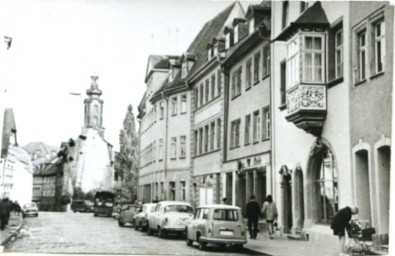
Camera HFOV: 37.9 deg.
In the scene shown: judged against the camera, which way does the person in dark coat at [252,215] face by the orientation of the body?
away from the camera

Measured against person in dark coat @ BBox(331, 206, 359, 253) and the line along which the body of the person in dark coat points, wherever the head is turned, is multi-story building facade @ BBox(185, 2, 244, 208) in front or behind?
behind

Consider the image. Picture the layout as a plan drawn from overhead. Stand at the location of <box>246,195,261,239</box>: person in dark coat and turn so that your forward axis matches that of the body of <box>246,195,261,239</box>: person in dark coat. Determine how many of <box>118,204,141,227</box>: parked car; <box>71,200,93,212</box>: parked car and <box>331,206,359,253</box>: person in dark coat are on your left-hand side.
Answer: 2

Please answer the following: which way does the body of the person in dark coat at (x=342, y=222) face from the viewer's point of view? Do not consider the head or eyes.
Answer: to the viewer's right

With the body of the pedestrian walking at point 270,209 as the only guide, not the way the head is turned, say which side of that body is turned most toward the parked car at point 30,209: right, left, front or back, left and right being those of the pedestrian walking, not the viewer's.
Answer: front

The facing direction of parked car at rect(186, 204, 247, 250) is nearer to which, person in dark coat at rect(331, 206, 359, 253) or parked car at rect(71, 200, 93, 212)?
the parked car

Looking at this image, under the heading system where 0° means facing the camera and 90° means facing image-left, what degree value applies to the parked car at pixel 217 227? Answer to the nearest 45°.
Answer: approximately 135°

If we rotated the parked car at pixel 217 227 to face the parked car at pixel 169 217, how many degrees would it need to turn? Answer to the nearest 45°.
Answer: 0° — it already faces it

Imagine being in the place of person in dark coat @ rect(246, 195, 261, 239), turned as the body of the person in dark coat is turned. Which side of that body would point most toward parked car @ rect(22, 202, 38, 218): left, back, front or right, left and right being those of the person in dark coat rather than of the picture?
front

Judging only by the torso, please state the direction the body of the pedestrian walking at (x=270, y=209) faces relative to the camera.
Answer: away from the camera

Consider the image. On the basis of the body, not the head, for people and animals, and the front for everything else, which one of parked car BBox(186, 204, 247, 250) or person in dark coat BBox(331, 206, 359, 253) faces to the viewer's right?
the person in dark coat
